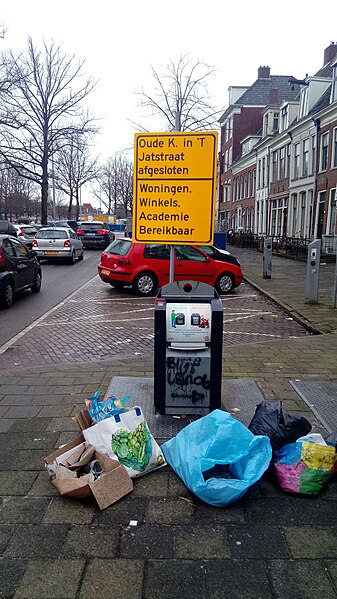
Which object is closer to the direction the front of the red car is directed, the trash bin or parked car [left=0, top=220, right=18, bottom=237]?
the parked car

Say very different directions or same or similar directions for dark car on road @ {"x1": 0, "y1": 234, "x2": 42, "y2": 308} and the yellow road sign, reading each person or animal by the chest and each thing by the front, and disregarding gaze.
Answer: very different directions

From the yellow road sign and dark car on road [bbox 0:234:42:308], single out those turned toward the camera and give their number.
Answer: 1

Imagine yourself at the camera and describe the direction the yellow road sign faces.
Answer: facing the viewer

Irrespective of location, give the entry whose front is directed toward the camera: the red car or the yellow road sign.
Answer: the yellow road sign

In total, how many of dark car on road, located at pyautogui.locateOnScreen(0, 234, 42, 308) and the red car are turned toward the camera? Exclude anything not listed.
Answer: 0

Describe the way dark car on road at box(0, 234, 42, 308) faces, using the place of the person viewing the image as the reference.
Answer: facing away from the viewer and to the right of the viewer

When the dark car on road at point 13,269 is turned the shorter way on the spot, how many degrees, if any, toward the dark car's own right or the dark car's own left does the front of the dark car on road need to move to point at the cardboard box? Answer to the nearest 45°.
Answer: approximately 135° to the dark car's own right

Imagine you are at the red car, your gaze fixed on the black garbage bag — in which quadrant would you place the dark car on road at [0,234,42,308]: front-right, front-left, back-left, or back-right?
front-right

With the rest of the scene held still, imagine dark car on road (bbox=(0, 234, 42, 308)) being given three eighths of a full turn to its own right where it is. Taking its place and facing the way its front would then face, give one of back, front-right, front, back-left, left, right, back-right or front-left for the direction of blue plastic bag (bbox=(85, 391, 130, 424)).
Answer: front

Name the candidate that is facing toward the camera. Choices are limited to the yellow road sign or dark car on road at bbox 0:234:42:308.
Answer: the yellow road sign

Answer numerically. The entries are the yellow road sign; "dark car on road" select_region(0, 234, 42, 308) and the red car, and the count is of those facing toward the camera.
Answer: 1

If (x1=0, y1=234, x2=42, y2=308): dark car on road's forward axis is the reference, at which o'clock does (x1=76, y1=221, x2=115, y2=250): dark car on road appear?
The (x1=76, y1=221, x2=115, y2=250): dark car on road is roughly at 11 o'clock from the (x1=0, y1=234, x2=42, y2=308): dark car on road.

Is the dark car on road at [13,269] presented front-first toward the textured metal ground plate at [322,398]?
no
